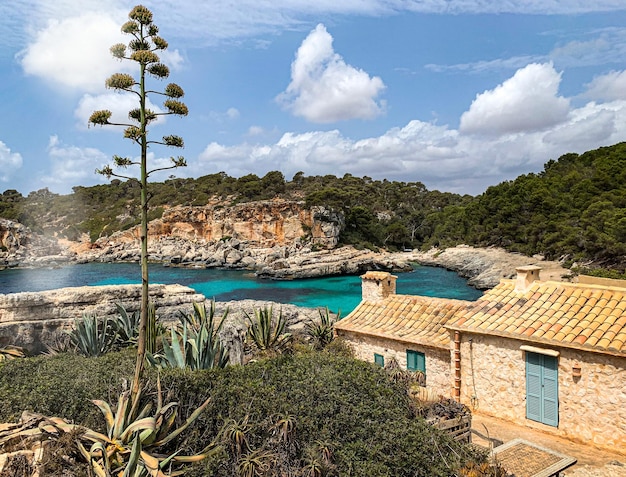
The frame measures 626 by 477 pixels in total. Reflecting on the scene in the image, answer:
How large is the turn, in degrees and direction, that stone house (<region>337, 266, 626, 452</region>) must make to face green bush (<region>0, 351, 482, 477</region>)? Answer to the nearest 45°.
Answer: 0° — it already faces it

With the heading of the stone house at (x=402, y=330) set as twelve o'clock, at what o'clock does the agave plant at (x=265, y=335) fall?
The agave plant is roughly at 2 o'clock from the stone house.

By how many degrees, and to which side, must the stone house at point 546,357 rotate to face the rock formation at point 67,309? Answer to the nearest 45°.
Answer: approximately 45° to its right

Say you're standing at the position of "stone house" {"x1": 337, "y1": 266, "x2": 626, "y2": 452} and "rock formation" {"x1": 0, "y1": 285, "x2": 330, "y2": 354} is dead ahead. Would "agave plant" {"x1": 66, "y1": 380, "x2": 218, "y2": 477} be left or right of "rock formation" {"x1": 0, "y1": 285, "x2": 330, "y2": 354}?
left

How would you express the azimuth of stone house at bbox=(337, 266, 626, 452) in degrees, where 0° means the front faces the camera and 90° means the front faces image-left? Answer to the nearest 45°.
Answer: approximately 45°

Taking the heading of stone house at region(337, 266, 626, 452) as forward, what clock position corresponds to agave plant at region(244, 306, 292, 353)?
The agave plant is roughly at 2 o'clock from the stone house.
